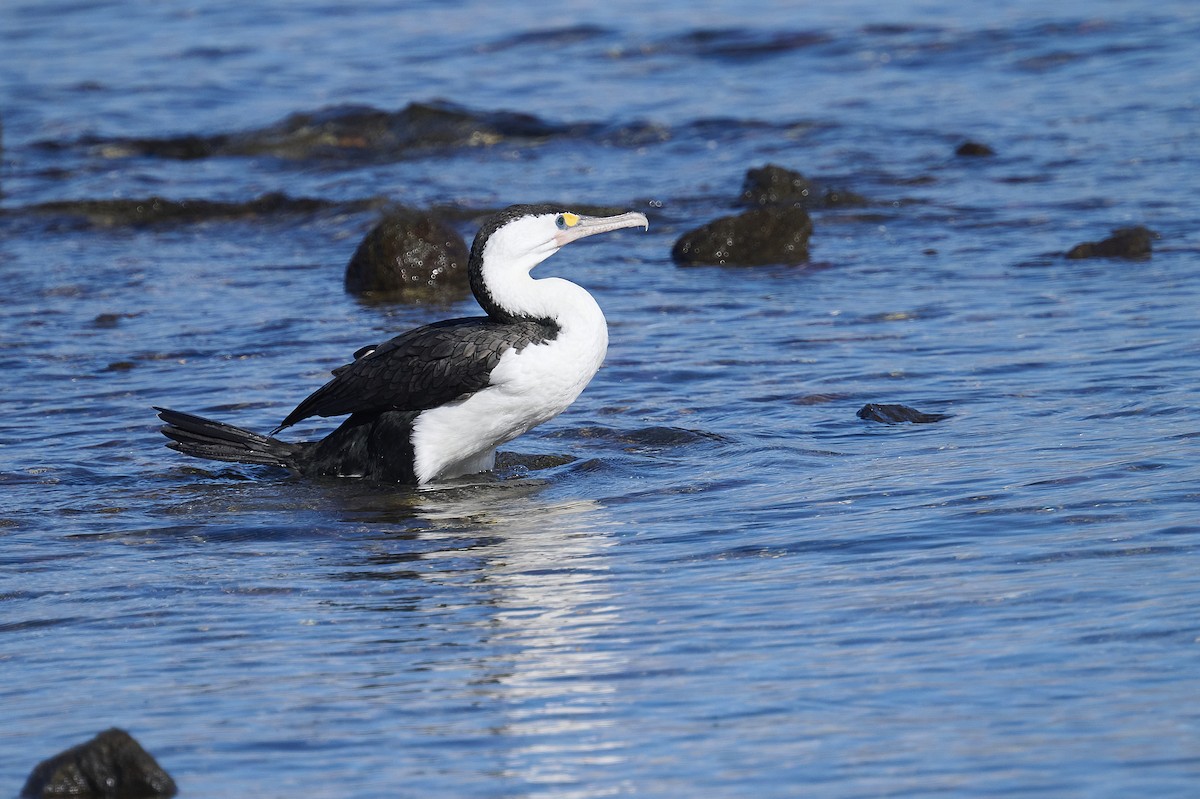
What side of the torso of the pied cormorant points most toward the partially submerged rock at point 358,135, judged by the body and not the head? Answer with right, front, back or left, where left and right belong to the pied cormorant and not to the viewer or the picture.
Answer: left

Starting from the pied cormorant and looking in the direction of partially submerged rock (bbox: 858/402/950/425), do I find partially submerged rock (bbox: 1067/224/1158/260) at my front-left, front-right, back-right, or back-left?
front-left

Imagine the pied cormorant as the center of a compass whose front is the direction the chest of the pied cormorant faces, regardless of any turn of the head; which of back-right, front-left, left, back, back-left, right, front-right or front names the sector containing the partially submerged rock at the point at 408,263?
left

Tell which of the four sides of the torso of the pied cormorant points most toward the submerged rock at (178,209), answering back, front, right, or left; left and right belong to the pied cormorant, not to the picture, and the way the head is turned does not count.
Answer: left

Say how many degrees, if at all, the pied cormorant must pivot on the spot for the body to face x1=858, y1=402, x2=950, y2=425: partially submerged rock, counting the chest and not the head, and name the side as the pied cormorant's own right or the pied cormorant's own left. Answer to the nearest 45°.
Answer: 0° — it already faces it

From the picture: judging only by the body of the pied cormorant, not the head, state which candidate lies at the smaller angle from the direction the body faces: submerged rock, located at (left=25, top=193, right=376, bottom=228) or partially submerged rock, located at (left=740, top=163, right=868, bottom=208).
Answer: the partially submerged rock

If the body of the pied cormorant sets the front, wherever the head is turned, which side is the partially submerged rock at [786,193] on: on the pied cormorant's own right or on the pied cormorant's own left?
on the pied cormorant's own left

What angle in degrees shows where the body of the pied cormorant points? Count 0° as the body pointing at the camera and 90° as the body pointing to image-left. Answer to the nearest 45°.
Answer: approximately 270°

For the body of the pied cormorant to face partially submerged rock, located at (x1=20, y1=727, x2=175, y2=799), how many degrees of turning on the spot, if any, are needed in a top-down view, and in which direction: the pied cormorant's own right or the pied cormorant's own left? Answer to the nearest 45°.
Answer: approximately 90° to the pied cormorant's own right

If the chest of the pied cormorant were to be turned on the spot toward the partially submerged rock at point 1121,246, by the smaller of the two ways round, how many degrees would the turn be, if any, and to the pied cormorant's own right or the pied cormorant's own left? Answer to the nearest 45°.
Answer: approximately 45° to the pied cormorant's own left

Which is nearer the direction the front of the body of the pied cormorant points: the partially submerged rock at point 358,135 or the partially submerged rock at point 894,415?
the partially submerged rock at point 894,415
